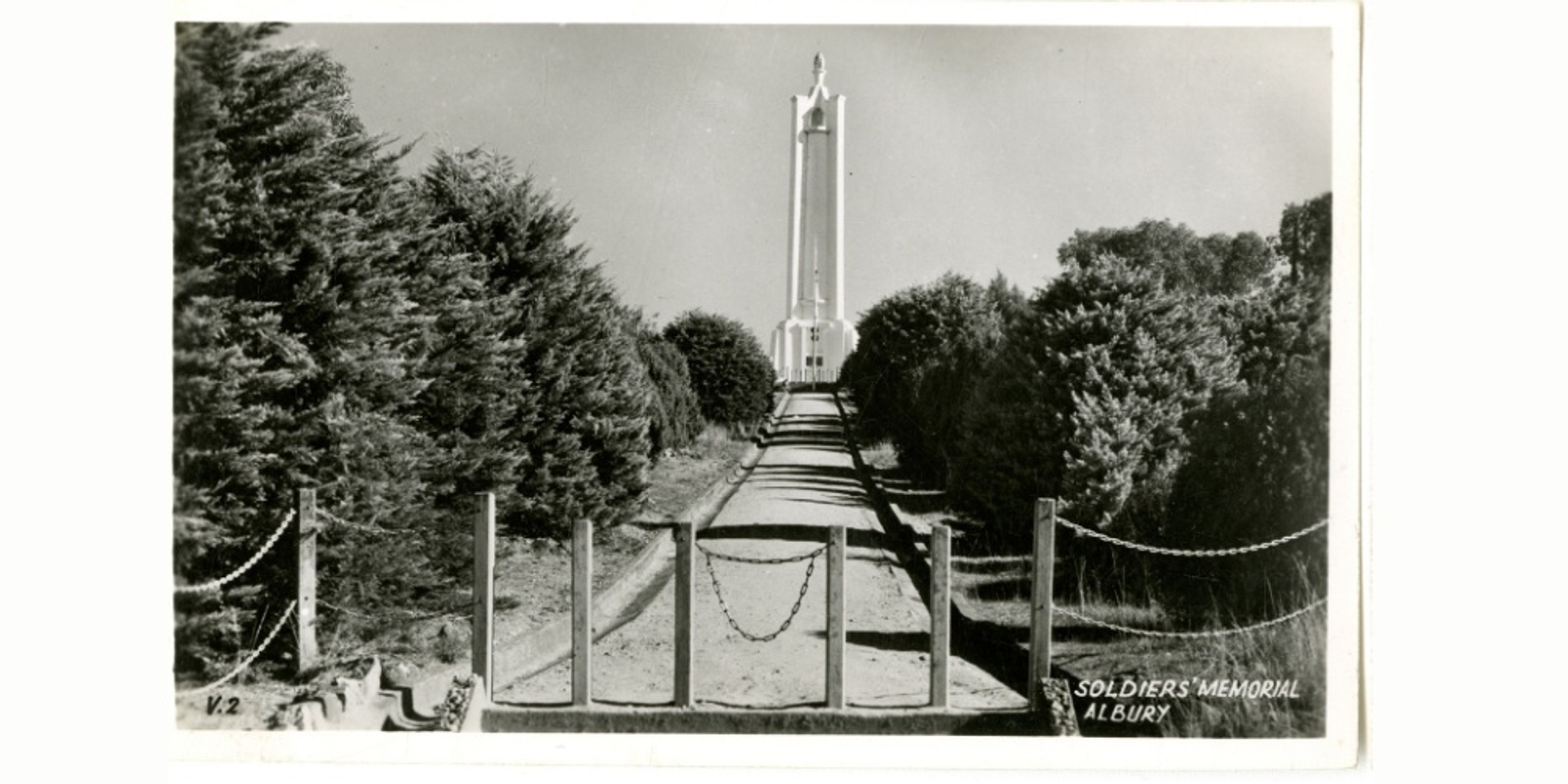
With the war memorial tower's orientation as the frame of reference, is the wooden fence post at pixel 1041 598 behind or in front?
in front

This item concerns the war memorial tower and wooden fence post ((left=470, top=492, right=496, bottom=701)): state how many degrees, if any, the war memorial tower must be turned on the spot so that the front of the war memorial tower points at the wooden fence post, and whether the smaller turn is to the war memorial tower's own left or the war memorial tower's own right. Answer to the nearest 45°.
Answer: approximately 45° to the war memorial tower's own right

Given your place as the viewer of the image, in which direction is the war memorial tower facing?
facing the viewer

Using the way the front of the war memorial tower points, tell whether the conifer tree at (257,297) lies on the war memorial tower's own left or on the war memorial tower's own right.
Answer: on the war memorial tower's own right

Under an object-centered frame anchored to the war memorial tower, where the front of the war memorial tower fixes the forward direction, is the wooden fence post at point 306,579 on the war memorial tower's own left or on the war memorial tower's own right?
on the war memorial tower's own right
